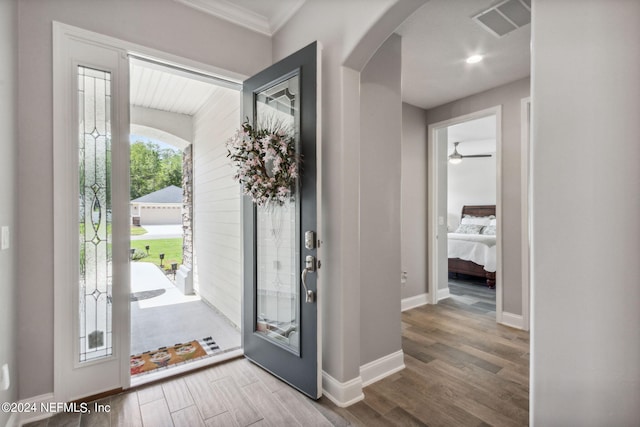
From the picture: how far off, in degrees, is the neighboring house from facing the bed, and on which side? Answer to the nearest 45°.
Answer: approximately 45° to its left

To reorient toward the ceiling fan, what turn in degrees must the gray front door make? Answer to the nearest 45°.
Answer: approximately 180°

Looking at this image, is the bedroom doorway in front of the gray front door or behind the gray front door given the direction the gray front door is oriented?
behind

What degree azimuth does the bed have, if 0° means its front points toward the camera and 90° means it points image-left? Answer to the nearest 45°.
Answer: approximately 45°

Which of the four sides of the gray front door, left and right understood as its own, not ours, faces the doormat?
right

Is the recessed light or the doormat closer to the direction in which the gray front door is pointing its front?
the doormat

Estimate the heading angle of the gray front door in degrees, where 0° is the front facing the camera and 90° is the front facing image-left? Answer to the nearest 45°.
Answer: approximately 45°

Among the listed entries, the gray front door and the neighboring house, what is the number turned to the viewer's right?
0

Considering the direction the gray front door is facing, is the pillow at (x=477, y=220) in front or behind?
behind

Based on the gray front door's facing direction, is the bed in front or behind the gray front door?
behind

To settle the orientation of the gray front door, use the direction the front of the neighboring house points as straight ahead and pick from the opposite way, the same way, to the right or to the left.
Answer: to the right

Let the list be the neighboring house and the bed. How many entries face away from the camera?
0

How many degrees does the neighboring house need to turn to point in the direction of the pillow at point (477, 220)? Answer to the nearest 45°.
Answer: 0° — it already faces it

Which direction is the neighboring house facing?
toward the camera
